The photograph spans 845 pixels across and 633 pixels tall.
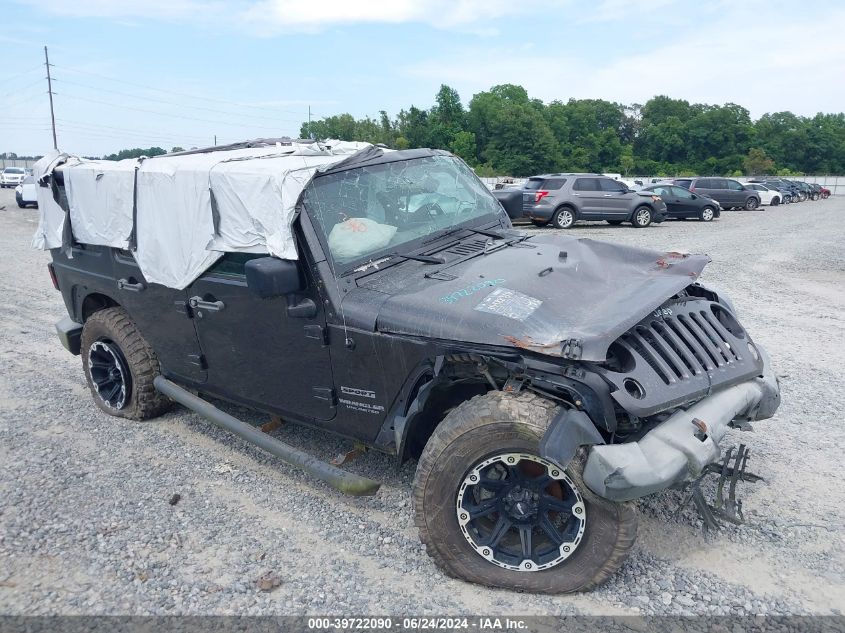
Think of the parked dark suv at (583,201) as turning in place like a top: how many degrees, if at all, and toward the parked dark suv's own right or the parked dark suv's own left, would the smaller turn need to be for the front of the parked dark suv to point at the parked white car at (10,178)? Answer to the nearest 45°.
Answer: approximately 135° to the parked dark suv's own left

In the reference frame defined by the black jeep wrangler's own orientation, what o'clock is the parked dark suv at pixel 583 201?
The parked dark suv is roughly at 8 o'clock from the black jeep wrangler.

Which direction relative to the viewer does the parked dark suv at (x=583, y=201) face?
to the viewer's right

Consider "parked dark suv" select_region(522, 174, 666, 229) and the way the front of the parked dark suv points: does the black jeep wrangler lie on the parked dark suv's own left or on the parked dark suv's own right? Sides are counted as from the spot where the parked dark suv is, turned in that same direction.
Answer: on the parked dark suv's own right

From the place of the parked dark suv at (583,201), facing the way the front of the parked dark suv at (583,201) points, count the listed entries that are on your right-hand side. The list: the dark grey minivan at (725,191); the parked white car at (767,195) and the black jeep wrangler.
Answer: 1

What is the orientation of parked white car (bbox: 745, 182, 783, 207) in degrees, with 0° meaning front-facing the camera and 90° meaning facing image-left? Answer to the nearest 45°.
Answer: approximately 270°

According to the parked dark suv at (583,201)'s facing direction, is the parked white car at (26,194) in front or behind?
behind

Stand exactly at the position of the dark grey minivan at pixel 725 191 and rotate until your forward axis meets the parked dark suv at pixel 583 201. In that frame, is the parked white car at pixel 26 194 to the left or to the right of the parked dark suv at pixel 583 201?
right

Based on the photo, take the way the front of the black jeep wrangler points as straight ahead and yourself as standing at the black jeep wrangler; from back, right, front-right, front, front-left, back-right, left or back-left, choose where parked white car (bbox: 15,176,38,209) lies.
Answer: back

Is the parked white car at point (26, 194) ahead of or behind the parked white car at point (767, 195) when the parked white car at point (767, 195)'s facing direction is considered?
behind

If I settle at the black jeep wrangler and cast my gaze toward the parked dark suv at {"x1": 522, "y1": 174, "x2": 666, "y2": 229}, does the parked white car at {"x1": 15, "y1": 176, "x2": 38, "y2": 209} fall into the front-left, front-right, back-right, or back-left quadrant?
front-left

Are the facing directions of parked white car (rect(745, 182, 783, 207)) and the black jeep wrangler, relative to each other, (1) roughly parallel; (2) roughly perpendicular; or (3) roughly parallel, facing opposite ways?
roughly parallel

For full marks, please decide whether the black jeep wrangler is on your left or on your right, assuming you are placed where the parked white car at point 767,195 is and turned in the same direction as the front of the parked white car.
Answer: on your right

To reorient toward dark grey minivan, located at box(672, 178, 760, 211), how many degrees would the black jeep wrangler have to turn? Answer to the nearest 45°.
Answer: approximately 90° to its left
